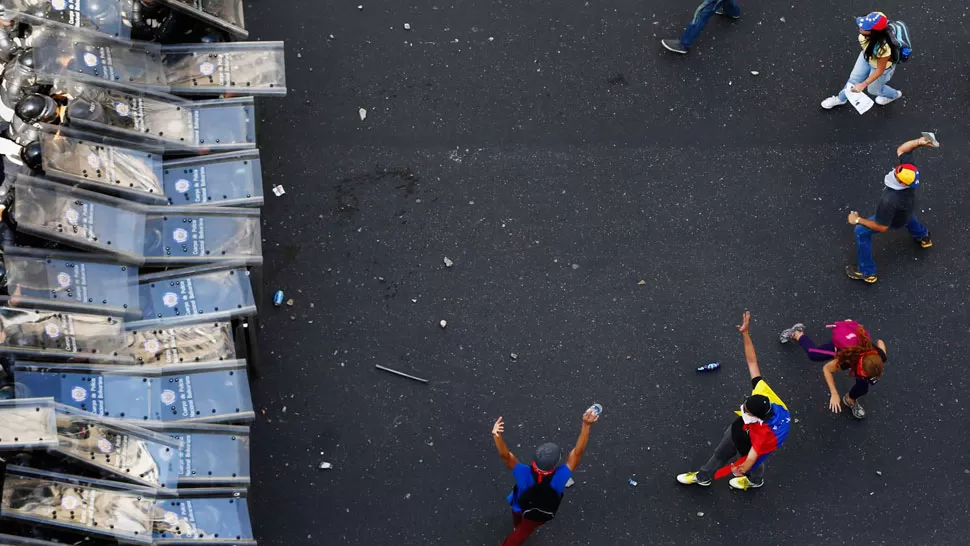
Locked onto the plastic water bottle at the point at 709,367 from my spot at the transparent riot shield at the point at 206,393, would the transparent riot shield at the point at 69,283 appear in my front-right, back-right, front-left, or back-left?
back-left

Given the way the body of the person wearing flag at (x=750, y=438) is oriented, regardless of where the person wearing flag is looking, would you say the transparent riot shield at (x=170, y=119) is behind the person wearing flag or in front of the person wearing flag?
in front

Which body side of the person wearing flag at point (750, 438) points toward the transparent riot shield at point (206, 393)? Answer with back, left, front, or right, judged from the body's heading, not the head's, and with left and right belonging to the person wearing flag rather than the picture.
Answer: front

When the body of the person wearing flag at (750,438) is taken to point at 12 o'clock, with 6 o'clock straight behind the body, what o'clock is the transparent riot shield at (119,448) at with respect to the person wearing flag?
The transparent riot shield is roughly at 11 o'clock from the person wearing flag.

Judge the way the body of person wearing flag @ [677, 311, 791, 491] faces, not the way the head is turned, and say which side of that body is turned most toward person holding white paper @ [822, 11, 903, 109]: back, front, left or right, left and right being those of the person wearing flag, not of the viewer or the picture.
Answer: right

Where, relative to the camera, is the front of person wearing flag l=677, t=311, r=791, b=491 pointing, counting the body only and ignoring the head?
to the viewer's left

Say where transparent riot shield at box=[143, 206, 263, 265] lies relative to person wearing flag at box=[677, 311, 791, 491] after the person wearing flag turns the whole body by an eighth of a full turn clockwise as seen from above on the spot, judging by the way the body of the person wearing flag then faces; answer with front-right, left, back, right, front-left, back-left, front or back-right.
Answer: front-left

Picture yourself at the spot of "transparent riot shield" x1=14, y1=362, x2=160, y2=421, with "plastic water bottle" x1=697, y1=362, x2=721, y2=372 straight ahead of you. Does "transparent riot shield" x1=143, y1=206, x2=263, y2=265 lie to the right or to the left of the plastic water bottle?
left

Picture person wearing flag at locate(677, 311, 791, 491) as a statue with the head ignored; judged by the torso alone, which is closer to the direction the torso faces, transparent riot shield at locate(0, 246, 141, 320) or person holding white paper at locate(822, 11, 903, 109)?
the transparent riot shield

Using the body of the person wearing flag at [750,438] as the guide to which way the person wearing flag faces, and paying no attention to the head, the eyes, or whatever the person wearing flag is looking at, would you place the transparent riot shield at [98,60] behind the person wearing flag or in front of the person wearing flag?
in front

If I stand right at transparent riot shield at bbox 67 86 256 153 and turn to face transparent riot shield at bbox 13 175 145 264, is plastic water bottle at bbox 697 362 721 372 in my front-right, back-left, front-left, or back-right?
back-left

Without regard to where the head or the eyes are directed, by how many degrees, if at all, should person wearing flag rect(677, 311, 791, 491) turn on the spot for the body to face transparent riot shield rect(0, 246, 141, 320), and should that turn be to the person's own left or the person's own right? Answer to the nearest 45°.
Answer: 0° — they already face it

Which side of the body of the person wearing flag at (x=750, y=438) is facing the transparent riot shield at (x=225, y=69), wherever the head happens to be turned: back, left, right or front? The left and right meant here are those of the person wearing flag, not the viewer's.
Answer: front

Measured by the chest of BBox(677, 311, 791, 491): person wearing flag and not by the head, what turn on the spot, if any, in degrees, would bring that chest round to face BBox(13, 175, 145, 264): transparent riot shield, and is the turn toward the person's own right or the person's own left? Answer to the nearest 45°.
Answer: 0° — they already face it

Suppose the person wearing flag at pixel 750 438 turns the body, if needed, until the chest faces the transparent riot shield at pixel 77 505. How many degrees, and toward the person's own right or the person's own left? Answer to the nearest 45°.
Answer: approximately 45° to the person's own left
